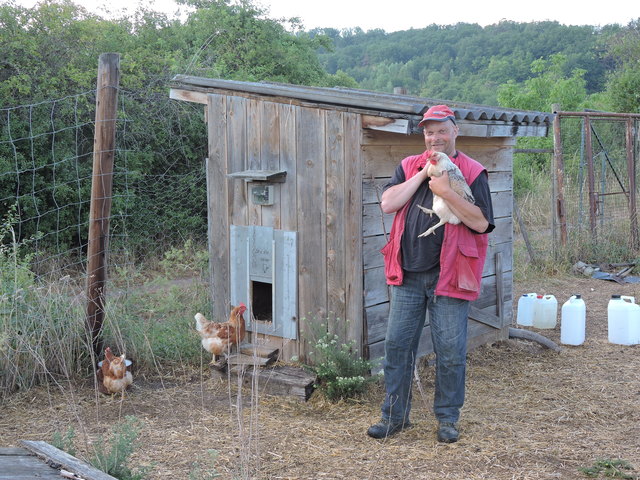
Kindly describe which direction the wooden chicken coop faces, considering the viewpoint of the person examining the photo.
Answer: facing the viewer and to the left of the viewer

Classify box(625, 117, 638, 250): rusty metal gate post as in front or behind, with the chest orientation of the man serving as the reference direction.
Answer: behind

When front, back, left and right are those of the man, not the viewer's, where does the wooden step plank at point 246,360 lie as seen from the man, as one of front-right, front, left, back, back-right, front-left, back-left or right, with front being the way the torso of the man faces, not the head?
back-right

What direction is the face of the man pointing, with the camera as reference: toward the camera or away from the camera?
toward the camera

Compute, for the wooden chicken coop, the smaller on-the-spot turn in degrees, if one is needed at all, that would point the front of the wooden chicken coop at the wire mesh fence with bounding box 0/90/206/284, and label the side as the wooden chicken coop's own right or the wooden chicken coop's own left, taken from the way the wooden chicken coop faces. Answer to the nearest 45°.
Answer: approximately 90° to the wooden chicken coop's own right

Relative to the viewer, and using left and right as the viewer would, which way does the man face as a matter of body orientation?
facing the viewer

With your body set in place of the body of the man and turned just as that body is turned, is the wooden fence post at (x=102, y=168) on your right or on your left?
on your right

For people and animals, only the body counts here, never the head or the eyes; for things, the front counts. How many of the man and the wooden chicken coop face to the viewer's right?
0

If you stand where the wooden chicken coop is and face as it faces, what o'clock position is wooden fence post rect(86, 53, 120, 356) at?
The wooden fence post is roughly at 1 o'clock from the wooden chicken coop.
